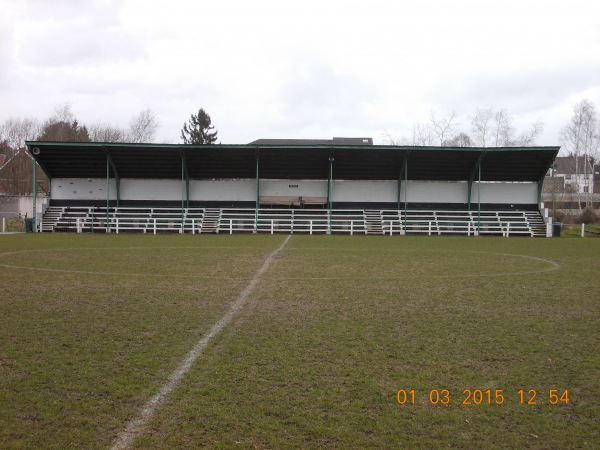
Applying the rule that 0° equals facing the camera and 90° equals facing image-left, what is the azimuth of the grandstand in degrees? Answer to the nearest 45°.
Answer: approximately 0°
